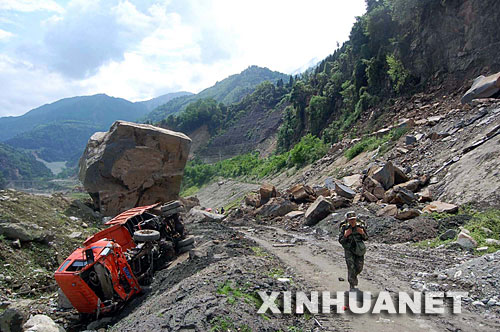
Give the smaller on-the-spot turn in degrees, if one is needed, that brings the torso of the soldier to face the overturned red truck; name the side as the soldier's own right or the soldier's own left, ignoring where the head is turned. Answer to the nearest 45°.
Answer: approximately 90° to the soldier's own right

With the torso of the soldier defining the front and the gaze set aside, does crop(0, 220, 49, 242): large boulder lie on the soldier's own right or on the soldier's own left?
on the soldier's own right

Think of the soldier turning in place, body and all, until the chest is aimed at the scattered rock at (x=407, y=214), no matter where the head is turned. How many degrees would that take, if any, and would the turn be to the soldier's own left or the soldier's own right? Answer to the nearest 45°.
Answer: approximately 180°

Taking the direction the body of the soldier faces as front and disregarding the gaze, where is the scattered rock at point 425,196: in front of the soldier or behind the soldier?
behind

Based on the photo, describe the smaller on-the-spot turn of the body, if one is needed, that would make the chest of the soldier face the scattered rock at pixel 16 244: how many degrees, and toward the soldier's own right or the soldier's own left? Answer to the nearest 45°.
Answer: approximately 90° to the soldier's own right

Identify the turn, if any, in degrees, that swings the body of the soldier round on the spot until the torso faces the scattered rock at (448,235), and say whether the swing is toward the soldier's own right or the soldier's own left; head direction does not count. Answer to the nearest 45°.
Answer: approximately 135° to the soldier's own left

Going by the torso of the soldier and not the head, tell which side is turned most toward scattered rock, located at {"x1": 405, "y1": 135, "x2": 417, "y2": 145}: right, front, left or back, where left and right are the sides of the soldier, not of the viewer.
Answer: back

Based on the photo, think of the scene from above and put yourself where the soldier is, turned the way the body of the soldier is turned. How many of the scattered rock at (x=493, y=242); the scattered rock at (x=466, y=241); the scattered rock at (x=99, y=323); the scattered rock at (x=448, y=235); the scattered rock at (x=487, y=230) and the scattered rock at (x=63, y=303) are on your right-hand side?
2

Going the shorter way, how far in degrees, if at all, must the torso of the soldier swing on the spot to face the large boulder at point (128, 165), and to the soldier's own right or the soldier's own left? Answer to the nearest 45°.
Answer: approximately 135° to the soldier's own right

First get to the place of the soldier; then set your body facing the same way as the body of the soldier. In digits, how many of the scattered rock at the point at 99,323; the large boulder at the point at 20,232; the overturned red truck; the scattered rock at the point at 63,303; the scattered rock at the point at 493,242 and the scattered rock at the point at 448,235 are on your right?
4

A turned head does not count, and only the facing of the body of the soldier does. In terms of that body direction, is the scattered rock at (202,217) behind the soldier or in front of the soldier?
behind

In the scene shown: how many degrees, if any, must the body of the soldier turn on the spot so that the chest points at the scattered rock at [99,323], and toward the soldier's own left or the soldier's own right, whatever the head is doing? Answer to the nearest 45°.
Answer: approximately 90° to the soldier's own right

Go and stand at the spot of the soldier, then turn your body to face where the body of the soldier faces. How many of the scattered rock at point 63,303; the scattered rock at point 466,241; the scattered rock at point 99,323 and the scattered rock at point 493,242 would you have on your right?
2

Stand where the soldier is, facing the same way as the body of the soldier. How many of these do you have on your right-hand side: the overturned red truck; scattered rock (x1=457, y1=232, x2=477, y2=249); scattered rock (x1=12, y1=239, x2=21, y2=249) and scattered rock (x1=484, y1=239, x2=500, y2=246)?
2

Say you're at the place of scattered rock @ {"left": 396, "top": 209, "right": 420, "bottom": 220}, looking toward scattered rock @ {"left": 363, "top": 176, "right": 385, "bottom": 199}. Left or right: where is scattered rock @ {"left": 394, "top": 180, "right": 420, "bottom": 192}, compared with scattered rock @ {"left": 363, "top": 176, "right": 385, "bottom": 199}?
right

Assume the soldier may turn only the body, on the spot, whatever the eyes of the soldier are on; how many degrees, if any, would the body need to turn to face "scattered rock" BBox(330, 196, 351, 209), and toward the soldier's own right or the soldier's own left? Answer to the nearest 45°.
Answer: approximately 180°

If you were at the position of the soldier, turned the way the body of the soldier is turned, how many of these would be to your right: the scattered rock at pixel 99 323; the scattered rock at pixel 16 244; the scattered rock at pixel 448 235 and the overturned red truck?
3

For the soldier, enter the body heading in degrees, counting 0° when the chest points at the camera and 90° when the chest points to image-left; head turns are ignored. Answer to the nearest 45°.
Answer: approximately 0°
